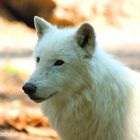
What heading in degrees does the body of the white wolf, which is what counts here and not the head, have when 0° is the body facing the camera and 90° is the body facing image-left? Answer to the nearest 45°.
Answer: approximately 45°
